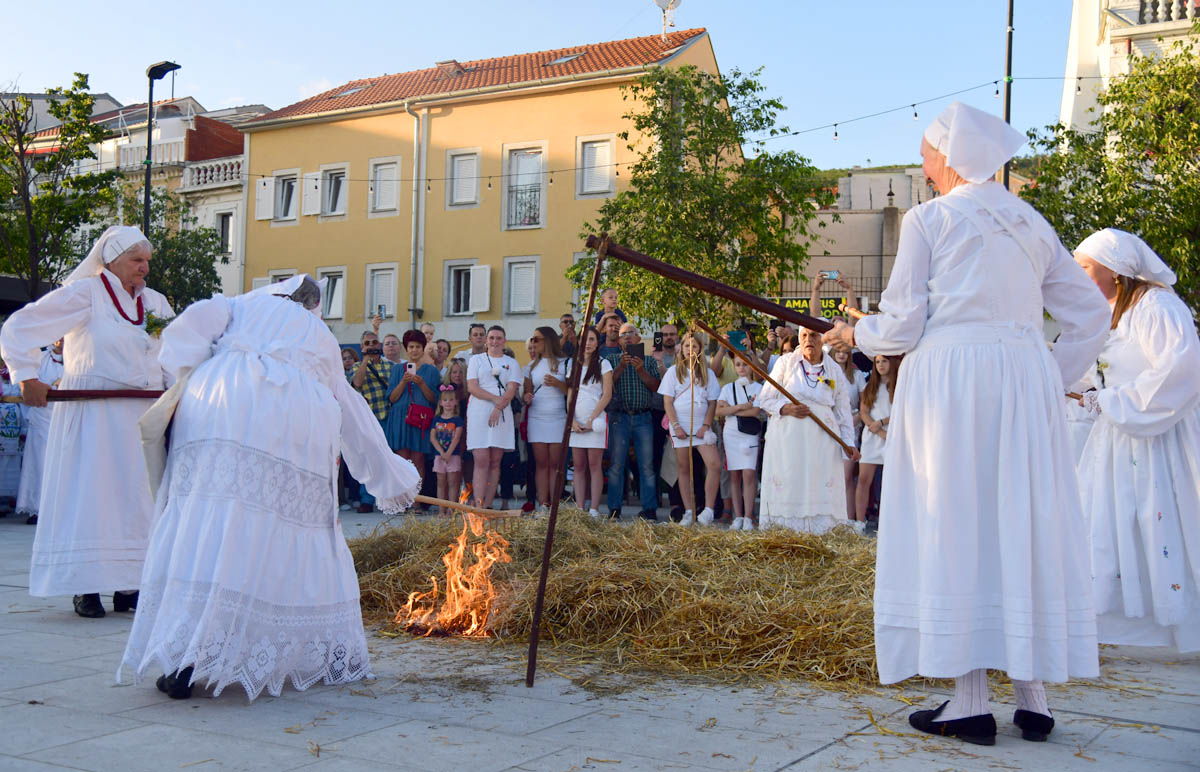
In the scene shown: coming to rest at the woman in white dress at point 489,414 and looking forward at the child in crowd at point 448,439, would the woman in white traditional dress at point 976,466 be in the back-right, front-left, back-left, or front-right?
back-left

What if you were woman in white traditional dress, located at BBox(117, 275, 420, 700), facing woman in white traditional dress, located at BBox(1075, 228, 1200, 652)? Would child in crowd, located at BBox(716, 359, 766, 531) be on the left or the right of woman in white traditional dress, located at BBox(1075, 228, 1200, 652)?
left

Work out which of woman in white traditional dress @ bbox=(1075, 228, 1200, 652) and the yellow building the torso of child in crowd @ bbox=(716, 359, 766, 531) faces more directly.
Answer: the woman in white traditional dress

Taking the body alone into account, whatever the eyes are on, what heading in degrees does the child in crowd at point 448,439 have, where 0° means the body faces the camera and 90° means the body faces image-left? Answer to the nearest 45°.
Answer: approximately 0°

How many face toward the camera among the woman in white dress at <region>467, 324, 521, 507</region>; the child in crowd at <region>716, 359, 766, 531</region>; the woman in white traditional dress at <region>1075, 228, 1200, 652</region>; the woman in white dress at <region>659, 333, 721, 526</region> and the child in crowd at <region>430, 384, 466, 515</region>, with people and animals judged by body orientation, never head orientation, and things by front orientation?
4

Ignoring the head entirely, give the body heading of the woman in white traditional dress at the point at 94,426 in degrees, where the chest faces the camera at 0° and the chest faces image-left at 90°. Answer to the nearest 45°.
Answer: approximately 315°

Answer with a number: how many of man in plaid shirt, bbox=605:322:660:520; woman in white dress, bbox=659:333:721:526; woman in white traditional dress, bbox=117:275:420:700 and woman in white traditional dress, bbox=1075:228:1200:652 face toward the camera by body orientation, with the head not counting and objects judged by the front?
2

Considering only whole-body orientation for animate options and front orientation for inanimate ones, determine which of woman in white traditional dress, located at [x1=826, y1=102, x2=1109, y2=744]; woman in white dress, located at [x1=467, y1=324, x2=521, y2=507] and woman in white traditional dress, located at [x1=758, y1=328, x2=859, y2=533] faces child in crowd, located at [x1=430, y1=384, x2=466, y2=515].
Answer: woman in white traditional dress, located at [x1=826, y1=102, x2=1109, y2=744]

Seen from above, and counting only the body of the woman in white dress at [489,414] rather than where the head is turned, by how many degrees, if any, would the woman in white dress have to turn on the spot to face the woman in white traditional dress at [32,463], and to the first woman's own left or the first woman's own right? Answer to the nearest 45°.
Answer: approximately 90° to the first woman's own right

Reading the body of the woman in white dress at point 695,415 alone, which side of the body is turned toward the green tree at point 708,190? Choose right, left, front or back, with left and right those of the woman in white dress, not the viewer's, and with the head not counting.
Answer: back

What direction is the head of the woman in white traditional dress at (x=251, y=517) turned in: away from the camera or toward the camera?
away from the camera
